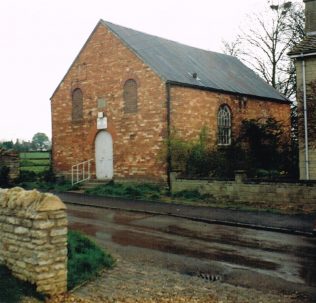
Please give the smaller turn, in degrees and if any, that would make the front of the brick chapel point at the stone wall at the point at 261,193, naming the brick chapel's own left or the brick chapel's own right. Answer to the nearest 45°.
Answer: approximately 90° to the brick chapel's own left

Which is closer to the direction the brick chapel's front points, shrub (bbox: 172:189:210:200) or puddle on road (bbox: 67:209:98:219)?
the puddle on road

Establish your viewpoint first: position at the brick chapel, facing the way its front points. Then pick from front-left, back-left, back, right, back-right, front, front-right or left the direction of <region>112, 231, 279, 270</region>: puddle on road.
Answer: front-left

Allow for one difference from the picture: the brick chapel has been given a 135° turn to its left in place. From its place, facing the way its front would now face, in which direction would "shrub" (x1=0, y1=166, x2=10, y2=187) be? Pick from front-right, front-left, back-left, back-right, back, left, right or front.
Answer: back

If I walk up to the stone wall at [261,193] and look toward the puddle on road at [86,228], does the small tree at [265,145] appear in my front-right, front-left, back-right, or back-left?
back-right

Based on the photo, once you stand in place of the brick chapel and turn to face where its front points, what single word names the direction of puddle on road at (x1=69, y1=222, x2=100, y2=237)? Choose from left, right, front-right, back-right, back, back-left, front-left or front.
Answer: front-left

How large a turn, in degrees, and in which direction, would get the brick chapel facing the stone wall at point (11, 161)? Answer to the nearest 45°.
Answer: approximately 45° to its right

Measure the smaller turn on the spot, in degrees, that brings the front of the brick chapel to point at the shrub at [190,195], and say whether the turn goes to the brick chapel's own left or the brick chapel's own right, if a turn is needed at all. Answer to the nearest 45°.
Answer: approximately 90° to the brick chapel's own left

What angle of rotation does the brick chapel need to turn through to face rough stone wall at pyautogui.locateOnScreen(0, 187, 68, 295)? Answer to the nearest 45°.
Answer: approximately 45° to its left

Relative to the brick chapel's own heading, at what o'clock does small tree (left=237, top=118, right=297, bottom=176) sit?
The small tree is roughly at 7 o'clock from the brick chapel.

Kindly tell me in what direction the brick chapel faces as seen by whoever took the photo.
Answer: facing the viewer and to the left of the viewer

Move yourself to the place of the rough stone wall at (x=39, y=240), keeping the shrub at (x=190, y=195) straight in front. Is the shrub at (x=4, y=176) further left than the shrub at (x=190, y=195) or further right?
left

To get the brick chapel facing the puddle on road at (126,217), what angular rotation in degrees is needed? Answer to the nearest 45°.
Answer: approximately 45° to its left

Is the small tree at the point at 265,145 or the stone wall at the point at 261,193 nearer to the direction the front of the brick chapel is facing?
the stone wall
